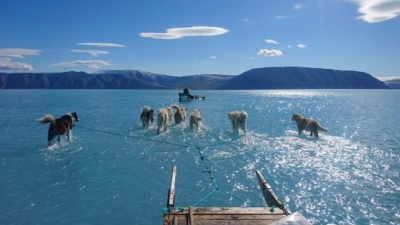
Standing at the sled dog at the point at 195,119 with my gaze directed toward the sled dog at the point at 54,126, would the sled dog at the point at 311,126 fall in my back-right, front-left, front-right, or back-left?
back-left

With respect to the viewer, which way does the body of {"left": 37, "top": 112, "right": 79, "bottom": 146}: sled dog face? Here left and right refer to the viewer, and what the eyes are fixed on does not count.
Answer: facing away from the viewer and to the right of the viewer

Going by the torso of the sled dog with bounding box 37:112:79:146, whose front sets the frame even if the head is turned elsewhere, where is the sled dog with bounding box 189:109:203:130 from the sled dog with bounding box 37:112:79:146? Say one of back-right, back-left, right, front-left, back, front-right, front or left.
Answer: front-right

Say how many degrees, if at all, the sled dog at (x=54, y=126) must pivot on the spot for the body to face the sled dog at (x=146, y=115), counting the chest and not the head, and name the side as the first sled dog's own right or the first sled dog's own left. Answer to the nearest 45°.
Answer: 0° — it already faces it

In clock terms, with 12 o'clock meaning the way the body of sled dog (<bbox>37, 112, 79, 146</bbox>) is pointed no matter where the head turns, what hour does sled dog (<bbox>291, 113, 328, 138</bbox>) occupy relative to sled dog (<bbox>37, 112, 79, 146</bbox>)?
sled dog (<bbox>291, 113, 328, 138</bbox>) is roughly at 2 o'clock from sled dog (<bbox>37, 112, 79, 146</bbox>).
